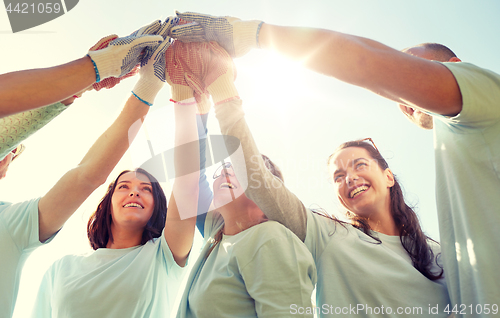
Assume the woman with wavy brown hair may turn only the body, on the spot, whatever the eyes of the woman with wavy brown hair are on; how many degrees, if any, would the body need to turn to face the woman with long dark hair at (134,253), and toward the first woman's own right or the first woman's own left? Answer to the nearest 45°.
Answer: approximately 45° to the first woman's own right

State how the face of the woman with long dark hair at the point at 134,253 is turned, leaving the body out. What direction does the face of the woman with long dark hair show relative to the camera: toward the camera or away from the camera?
toward the camera

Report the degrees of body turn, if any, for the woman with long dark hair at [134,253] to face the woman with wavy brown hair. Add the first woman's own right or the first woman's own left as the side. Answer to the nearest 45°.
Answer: approximately 45° to the first woman's own left

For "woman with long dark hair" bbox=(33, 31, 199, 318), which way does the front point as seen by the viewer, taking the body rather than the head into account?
toward the camera

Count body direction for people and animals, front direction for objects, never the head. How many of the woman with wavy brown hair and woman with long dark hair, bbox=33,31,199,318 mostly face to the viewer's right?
0

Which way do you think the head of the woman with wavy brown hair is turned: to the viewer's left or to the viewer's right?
to the viewer's left

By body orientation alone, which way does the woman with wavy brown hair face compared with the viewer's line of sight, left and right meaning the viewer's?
facing the viewer and to the left of the viewer
